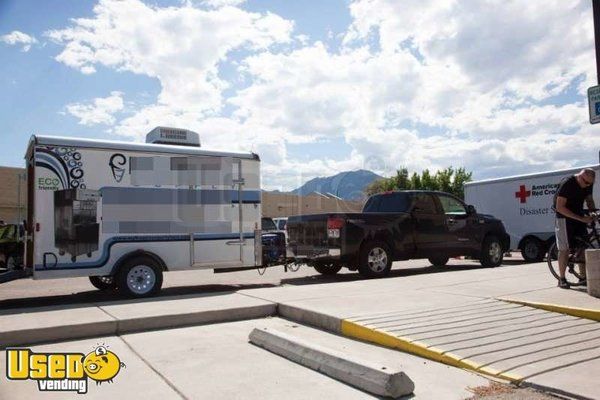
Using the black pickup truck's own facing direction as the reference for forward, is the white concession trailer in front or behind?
behind

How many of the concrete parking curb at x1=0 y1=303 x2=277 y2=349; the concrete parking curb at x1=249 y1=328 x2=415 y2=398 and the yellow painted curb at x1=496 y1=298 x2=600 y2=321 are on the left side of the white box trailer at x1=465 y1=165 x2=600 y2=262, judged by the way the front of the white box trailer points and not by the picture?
0

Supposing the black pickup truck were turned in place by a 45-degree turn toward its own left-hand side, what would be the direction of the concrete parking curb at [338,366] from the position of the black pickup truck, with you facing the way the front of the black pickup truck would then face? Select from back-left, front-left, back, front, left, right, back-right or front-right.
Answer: back

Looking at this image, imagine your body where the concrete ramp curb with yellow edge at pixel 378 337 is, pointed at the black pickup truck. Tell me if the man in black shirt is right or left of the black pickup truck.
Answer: right

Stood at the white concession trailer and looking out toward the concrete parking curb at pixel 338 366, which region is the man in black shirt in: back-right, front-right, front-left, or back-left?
front-left

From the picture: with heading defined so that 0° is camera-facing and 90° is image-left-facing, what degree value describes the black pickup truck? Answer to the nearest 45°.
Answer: approximately 225°

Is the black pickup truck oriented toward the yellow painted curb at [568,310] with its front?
no

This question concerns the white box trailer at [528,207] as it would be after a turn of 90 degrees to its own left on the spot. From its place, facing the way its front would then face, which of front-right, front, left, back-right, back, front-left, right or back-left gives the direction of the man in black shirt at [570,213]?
back-right

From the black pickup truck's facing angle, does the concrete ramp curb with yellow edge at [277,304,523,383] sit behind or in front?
behind

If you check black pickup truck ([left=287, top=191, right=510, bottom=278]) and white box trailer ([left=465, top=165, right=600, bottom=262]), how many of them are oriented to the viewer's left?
0

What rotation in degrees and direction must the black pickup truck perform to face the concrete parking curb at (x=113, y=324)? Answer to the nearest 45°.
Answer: approximately 180°

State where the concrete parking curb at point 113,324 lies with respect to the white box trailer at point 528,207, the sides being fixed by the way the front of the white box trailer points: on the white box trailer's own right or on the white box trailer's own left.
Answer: on the white box trailer's own right

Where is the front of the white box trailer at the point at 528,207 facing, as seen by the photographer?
facing the viewer and to the right of the viewer

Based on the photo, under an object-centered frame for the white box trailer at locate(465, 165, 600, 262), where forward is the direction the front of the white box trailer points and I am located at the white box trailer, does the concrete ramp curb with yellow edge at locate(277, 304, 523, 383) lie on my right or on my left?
on my right

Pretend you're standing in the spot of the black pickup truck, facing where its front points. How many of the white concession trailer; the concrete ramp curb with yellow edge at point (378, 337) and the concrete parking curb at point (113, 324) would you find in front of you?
0
